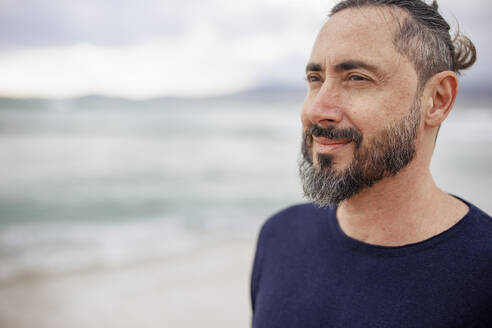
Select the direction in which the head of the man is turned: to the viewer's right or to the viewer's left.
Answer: to the viewer's left

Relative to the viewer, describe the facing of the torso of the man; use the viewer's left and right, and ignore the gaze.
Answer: facing the viewer and to the left of the viewer
